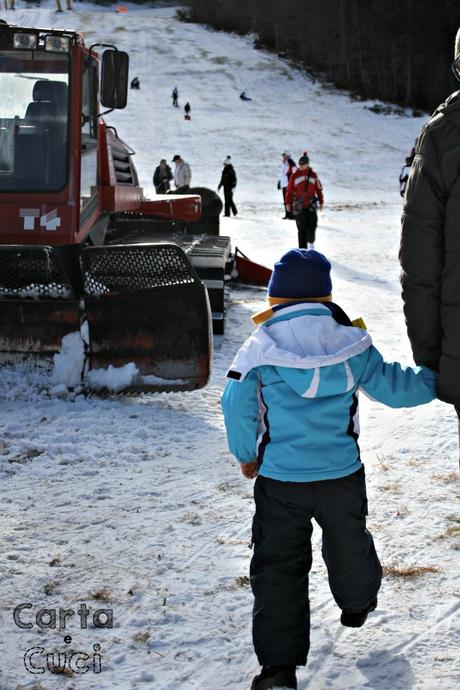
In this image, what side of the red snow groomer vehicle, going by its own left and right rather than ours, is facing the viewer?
front

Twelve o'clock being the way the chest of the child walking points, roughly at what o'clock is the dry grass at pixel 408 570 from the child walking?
The dry grass is roughly at 1 o'clock from the child walking.

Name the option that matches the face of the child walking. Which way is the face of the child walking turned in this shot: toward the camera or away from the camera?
away from the camera

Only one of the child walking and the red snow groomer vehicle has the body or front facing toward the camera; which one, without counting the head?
the red snow groomer vehicle

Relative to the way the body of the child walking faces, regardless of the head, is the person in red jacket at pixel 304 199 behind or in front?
in front

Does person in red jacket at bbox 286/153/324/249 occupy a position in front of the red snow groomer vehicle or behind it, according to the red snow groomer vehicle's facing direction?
behind

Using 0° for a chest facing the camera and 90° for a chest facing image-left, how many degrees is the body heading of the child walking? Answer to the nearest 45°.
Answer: approximately 180°
